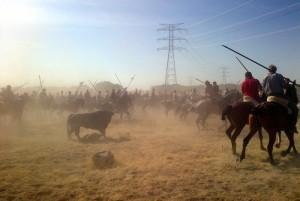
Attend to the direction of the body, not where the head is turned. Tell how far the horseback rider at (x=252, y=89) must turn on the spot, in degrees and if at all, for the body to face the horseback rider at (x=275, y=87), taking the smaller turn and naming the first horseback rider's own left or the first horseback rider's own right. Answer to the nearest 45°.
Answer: approximately 90° to the first horseback rider's own right

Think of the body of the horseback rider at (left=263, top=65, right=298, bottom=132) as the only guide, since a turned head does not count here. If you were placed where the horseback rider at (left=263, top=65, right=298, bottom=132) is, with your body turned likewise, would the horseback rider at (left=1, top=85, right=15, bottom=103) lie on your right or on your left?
on your left

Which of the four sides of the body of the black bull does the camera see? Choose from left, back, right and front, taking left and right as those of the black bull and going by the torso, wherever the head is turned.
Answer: right
